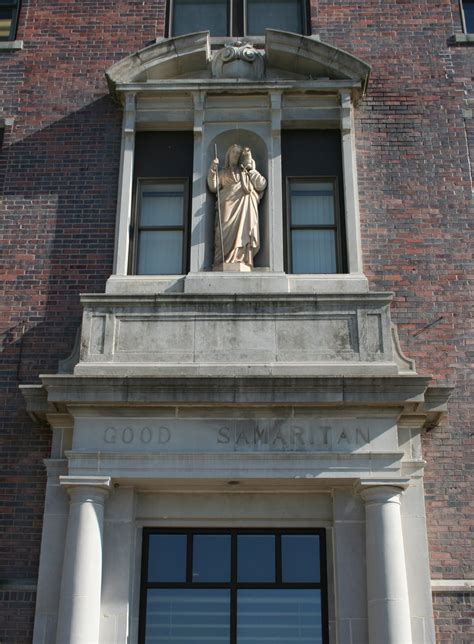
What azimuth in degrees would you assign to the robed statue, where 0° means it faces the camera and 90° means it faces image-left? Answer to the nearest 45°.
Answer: approximately 0°
